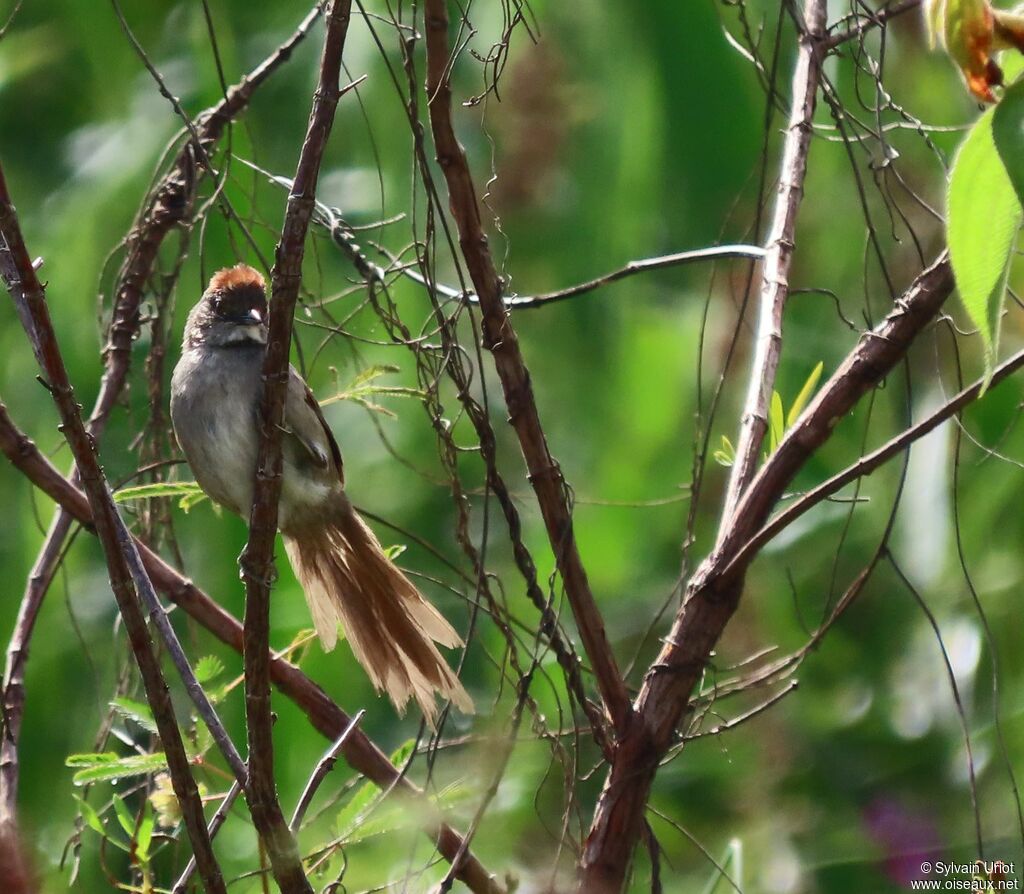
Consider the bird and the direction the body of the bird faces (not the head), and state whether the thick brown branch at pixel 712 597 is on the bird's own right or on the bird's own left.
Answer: on the bird's own left

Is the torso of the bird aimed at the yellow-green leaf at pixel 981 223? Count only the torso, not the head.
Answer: no

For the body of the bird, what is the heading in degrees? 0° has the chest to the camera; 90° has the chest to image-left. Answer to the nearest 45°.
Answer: approximately 45°

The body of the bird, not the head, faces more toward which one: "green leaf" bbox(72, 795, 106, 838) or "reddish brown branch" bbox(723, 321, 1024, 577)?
the green leaf

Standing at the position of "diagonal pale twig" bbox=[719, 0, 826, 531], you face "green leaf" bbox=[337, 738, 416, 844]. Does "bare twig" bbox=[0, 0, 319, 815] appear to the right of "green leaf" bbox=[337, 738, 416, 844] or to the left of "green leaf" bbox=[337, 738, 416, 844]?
right

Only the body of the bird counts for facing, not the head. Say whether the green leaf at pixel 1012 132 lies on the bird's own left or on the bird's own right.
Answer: on the bird's own left

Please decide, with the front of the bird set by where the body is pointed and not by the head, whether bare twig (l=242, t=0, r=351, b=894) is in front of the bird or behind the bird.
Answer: in front

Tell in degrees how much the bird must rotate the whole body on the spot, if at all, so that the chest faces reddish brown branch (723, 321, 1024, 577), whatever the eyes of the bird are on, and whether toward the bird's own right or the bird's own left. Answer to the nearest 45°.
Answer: approximately 90° to the bird's own left

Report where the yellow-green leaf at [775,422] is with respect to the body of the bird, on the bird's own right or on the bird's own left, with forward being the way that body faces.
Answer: on the bird's own left

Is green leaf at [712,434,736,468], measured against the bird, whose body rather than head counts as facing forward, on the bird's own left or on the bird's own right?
on the bird's own left

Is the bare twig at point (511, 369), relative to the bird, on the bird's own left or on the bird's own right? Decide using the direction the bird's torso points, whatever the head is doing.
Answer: on the bird's own left

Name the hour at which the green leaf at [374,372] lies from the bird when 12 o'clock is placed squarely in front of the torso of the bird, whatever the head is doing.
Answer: The green leaf is roughly at 8 o'clock from the bird.
